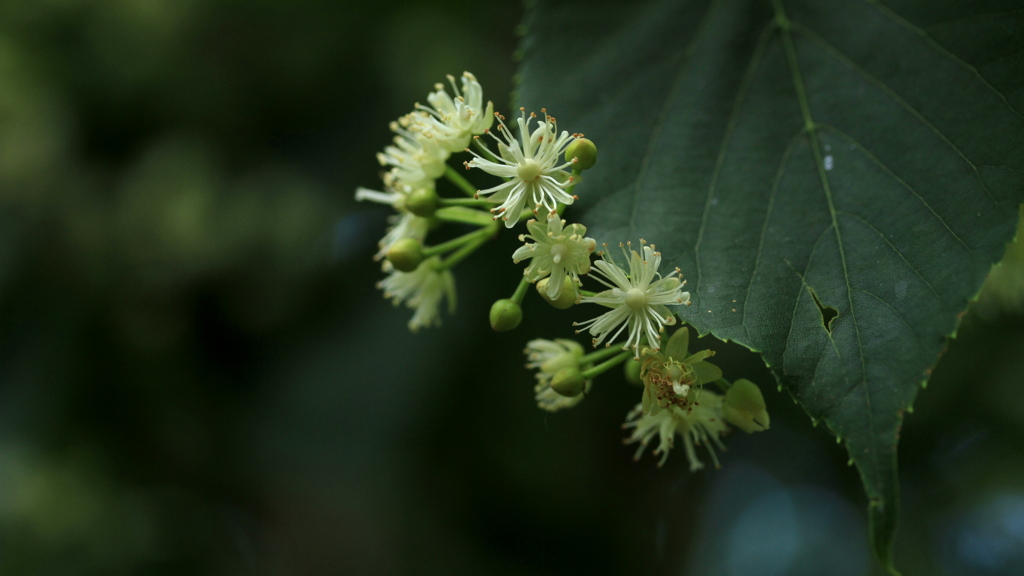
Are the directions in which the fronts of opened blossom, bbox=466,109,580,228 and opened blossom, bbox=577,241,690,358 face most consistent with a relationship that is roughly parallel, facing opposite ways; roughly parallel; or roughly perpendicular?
roughly parallel

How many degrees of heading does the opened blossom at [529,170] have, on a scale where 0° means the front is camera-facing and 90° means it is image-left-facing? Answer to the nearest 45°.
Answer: approximately 0°

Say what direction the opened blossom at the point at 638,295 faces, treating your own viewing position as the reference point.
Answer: facing the viewer

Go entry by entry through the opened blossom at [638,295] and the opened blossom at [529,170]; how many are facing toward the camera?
2
